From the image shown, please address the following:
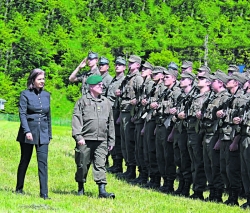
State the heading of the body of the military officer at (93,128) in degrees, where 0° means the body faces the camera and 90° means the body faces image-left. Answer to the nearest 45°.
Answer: approximately 315°

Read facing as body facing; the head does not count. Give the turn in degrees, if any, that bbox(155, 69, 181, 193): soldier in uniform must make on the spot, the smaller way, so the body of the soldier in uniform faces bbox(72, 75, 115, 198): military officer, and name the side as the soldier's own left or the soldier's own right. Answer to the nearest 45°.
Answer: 0° — they already face them

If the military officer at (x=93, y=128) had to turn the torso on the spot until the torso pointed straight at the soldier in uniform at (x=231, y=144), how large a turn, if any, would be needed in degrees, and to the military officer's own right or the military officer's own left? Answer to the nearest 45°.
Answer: approximately 45° to the military officer's own left

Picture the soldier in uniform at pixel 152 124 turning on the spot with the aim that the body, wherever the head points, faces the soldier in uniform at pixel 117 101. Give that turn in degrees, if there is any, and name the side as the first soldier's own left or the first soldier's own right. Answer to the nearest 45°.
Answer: approximately 90° to the first soldier's own right

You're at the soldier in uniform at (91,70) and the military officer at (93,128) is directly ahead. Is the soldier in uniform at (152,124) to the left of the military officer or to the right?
left

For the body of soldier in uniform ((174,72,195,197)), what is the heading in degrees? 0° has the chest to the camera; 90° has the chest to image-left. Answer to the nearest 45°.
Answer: approximately 45°

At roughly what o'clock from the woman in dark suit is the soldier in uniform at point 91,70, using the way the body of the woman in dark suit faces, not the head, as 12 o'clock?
The soldier in uniform is roughly at 8 o'clock from the woman in dark suit.

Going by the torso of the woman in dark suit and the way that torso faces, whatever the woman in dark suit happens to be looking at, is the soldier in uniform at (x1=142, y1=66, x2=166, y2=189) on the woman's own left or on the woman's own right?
on the woman's own left

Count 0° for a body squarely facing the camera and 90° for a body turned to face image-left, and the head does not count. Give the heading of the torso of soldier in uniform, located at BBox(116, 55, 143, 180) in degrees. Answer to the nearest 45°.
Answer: approximately 45°
